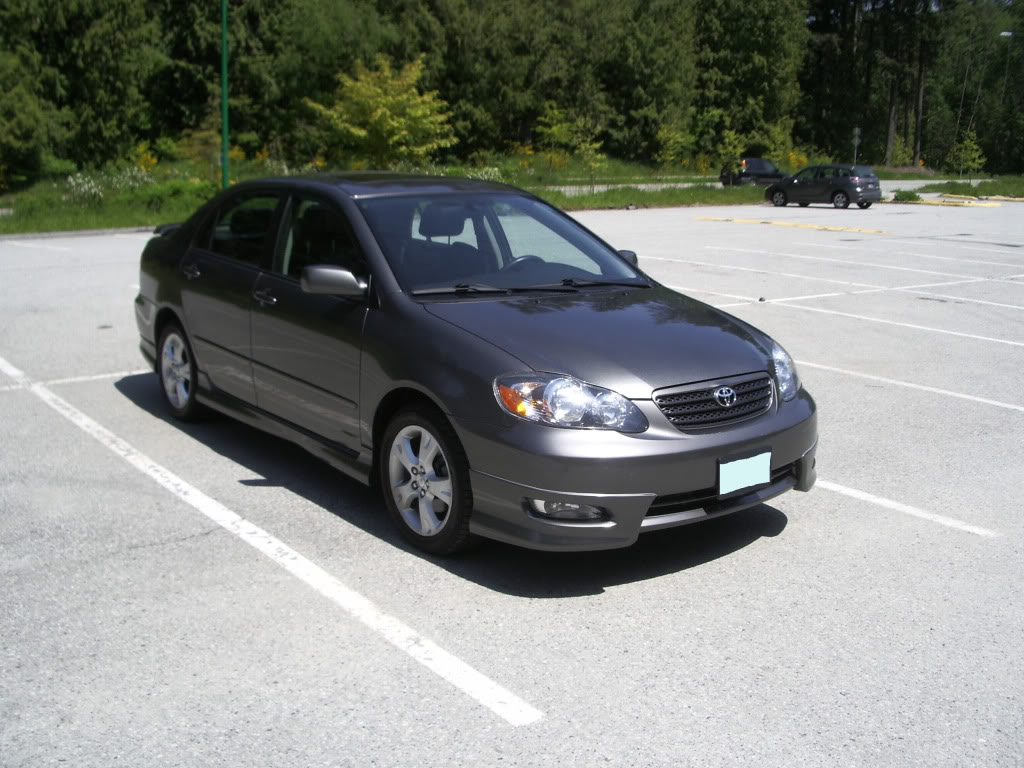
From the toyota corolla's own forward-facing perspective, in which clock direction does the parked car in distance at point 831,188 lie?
The parked car in distance is roughly at 8 o'clock from the toyota corolla.

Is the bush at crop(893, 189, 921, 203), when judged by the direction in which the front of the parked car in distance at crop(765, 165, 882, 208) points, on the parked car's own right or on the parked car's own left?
on the parked car's own right

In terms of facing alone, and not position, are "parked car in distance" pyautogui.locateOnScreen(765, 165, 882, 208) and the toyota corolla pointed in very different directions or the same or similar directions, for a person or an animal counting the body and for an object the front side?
very different directions

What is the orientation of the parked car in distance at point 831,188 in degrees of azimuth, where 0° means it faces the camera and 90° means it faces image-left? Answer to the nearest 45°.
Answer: approximately 135°

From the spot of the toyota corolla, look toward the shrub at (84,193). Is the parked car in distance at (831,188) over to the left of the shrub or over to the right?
right

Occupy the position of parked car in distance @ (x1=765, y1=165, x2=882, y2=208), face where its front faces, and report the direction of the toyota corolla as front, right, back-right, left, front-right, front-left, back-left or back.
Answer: back-left

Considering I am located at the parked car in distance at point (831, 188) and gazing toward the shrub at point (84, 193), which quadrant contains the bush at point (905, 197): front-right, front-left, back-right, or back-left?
back-right

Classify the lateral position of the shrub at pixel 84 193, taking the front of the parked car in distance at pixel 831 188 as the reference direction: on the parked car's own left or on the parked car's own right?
on the parked car's own left

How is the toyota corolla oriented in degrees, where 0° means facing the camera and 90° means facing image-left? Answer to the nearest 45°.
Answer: approximately 315°

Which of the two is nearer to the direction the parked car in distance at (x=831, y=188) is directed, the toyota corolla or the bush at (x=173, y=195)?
the bush
